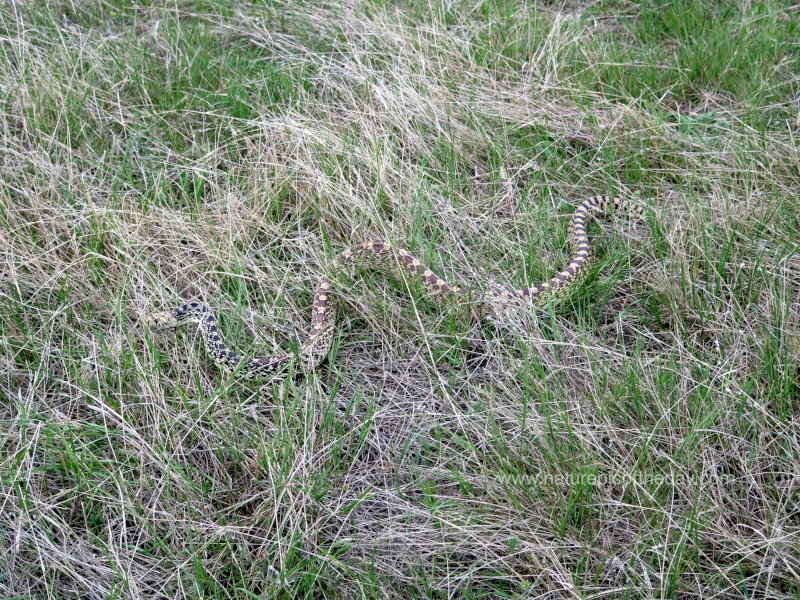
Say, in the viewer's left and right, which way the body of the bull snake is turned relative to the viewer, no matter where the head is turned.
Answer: facing to the left of the viewer
